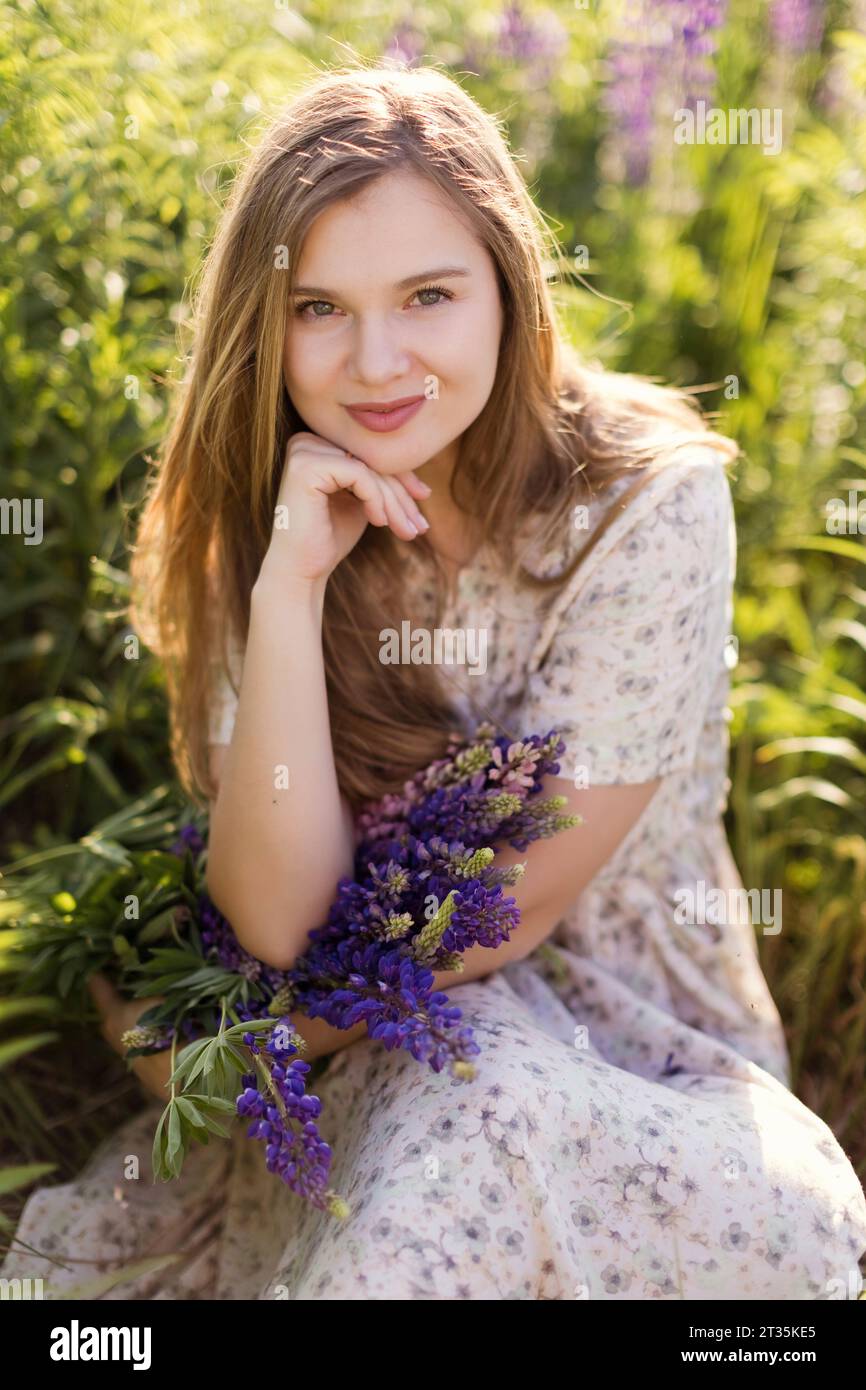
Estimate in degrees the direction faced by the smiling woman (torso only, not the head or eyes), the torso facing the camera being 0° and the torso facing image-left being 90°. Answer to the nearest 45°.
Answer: approximately 0°
